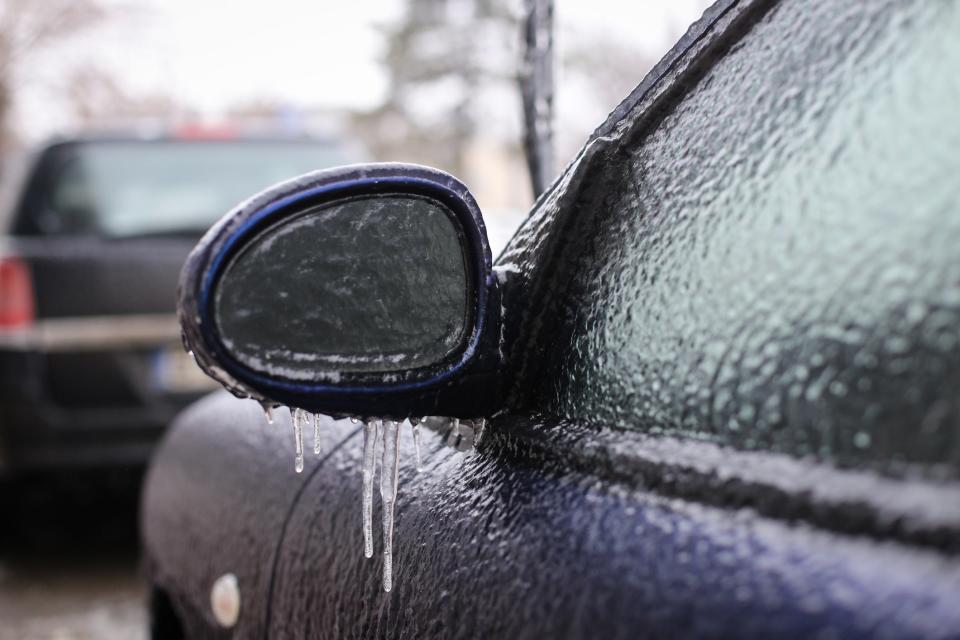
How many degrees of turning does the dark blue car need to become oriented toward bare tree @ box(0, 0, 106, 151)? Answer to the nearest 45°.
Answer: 0° — it already faces it

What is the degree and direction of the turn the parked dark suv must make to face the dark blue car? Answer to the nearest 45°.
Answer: approximately 180°

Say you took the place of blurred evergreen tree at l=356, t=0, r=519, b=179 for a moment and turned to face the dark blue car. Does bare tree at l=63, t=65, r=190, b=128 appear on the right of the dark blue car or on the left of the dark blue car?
right

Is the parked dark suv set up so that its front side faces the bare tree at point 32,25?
yes

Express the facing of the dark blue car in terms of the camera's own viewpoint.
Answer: facing away from the viewer and to the left of the viewer

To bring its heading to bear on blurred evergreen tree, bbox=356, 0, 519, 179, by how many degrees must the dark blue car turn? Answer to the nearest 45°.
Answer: approximately 45° to its right

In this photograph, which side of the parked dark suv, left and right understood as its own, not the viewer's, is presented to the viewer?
back

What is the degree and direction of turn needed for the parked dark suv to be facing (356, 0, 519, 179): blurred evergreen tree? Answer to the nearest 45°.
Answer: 0° — it already faces it
